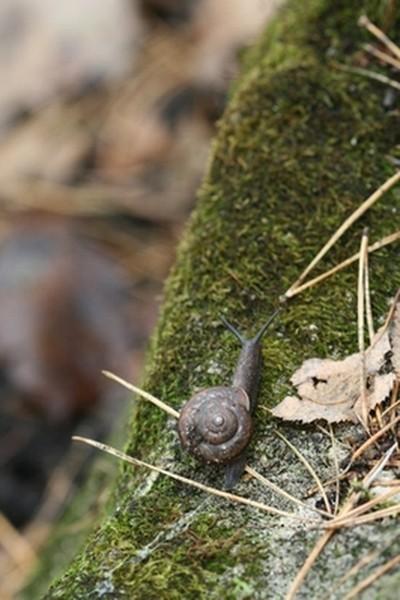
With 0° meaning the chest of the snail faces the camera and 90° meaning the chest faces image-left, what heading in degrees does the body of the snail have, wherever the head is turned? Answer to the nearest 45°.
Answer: approximately 180°

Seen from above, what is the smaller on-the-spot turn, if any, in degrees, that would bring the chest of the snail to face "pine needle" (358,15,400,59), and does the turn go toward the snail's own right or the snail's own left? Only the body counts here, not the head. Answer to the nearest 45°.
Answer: approximately 45° to the snail's own right

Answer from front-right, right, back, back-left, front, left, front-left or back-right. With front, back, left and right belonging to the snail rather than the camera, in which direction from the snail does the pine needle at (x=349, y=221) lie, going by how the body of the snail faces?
front-right
